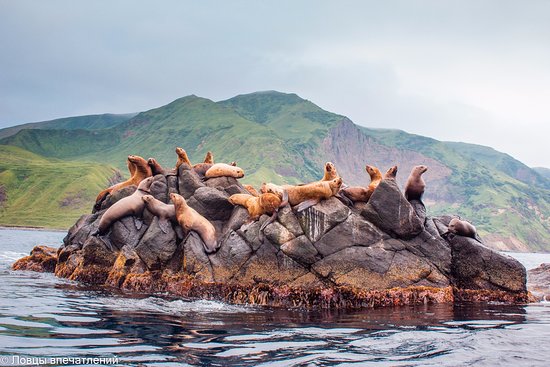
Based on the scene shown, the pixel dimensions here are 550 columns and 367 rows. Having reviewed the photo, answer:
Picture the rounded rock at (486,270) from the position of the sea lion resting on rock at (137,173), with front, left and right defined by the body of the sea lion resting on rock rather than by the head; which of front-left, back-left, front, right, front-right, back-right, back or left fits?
front-right

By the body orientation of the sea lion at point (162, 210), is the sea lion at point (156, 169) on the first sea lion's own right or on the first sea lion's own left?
on the first sea lion's own right

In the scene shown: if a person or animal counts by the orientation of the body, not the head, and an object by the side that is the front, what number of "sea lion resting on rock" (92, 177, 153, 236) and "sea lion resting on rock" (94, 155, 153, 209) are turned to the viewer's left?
0

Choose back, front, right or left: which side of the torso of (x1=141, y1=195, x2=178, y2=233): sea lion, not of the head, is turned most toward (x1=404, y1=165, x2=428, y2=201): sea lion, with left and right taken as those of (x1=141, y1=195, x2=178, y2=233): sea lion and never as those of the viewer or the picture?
back

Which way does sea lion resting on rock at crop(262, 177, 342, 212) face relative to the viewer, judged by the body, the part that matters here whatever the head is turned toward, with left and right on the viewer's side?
facing to the right of the viewer

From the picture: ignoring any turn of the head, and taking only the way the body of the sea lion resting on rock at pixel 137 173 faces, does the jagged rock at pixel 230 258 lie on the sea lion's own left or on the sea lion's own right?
on the sea lion's own right

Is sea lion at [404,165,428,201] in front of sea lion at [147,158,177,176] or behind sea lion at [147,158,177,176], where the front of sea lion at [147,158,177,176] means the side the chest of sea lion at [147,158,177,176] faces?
behind

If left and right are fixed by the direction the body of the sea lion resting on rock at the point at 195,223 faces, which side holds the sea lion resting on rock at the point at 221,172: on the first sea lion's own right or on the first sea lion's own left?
on the first sea lion's own right

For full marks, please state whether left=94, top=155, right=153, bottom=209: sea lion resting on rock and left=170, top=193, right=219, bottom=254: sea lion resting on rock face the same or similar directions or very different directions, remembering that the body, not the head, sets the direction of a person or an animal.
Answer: very different directions

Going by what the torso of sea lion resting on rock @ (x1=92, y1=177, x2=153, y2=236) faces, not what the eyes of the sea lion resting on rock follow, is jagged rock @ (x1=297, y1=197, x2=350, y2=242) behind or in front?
in front

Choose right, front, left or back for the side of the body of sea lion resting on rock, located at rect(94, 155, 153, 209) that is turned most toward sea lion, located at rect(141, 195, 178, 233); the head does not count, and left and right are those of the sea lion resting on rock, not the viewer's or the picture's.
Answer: right

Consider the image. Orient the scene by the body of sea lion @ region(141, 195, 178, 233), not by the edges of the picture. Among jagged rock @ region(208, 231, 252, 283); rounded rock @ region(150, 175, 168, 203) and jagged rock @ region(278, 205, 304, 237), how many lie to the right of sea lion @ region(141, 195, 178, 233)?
1

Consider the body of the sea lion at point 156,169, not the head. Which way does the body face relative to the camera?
to the viewer's left

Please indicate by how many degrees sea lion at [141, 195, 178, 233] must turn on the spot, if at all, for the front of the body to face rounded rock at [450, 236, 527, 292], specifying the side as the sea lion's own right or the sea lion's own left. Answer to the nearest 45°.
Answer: approximately 180°
